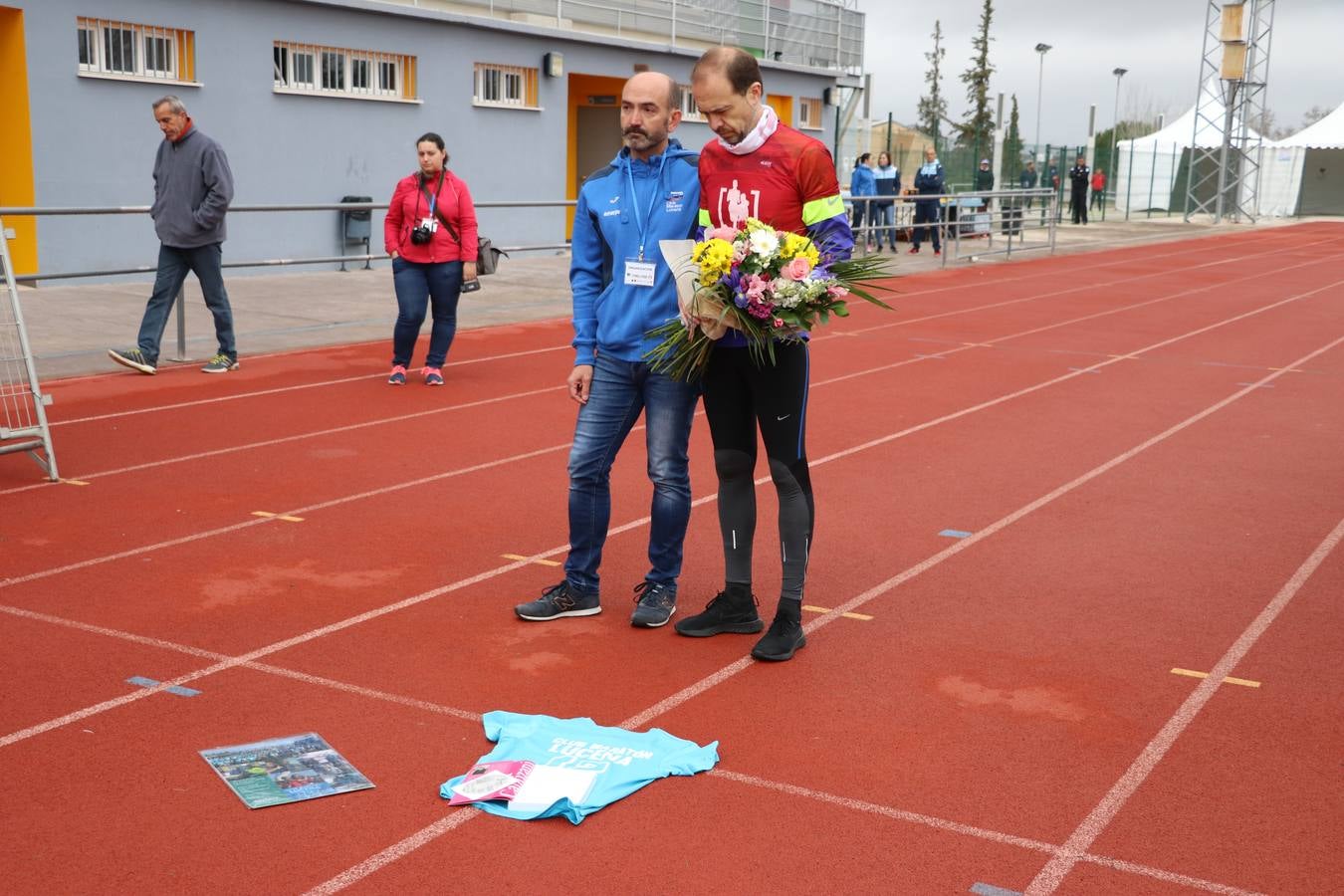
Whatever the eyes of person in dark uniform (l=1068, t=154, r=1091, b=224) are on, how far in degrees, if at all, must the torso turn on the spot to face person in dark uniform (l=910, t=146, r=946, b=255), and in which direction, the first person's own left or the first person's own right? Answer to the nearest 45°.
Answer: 0° — they already face them

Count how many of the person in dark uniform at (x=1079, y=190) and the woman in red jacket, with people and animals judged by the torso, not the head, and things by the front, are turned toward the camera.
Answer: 2

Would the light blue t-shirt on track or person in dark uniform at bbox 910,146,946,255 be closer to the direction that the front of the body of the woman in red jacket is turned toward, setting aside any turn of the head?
the light blue t-shirt on track

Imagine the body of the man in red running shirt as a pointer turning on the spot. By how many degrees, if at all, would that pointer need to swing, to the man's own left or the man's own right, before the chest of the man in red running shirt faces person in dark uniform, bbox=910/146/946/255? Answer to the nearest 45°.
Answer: approximately 135° to the man's own right

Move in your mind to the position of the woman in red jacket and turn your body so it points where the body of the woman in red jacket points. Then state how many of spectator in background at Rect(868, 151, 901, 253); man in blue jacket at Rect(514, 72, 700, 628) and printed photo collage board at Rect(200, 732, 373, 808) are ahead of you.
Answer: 2

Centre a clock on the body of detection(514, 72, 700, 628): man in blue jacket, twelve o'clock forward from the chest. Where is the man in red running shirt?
The man in red running shirt is roughly at 9 o'clock from the man in blue jacket.

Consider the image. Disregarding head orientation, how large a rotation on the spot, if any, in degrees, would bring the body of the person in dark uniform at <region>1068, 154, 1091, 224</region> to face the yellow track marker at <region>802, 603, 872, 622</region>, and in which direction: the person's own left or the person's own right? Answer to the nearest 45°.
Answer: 0° — they already face it

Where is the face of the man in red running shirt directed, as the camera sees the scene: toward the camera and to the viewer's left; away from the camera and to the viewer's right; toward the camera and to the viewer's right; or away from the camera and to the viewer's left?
toward the camera and to the viewer's left

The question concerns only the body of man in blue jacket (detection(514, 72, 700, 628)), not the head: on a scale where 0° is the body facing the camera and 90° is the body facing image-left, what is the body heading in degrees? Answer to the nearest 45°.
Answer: approximately 45°

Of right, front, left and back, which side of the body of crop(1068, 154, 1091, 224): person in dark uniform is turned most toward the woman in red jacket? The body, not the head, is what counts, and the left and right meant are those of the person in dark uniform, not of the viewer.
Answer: front

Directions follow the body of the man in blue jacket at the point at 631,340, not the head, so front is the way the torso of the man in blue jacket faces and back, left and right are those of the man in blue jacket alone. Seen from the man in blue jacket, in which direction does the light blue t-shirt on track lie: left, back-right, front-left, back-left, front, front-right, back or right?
front-left

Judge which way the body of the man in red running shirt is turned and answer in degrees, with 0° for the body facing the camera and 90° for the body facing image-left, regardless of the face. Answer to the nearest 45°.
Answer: approximately 45°

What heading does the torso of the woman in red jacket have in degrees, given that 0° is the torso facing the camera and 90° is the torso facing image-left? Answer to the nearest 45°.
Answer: approximately 0°

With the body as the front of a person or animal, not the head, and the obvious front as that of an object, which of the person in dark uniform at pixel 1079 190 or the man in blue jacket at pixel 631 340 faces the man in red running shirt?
the person in dark uniform
